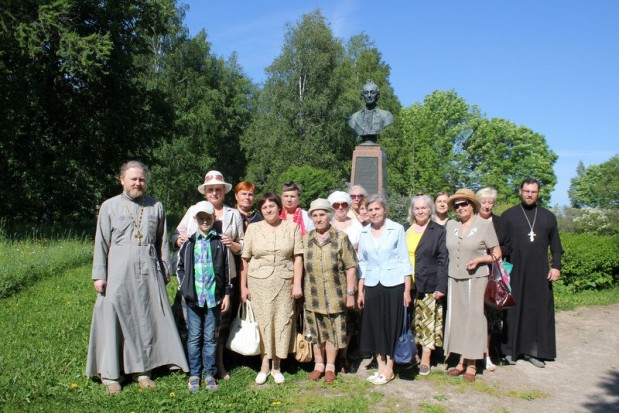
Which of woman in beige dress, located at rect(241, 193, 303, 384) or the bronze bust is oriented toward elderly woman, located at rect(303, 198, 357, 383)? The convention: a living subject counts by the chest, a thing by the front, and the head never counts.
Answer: the bronze bust

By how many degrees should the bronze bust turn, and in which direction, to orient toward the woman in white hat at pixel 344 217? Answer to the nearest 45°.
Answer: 0° — it already faces them

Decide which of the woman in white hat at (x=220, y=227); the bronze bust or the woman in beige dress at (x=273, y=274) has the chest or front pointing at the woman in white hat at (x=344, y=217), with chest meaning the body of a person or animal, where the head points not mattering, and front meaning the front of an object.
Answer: the bronze bust

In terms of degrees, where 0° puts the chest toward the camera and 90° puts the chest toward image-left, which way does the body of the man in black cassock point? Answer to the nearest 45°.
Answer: approximately 0°

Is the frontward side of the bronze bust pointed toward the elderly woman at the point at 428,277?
yes

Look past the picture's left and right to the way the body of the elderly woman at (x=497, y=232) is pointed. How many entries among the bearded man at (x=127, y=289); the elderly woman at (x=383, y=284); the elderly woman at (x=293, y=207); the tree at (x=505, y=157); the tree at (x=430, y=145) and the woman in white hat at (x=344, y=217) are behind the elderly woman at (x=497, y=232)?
2

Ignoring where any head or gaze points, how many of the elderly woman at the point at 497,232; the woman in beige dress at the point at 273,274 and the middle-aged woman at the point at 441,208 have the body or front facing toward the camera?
3

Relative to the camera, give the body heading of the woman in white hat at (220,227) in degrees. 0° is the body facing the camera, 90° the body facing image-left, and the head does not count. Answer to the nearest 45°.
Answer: approximately 0°

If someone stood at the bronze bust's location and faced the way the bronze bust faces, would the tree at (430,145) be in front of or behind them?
behind
